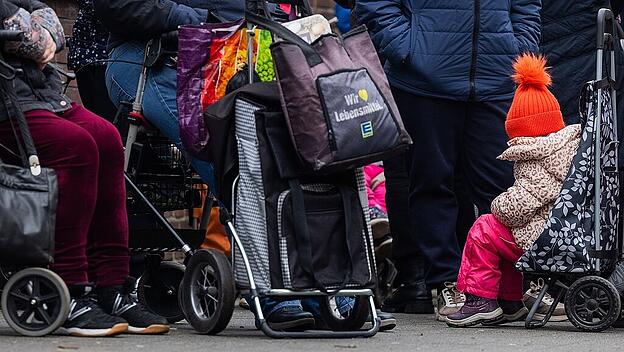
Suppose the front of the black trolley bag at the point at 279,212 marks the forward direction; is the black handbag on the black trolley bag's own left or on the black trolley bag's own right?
on the black trolley bag's own right

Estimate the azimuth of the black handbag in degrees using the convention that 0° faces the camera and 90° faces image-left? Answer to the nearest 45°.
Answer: approximately 0°

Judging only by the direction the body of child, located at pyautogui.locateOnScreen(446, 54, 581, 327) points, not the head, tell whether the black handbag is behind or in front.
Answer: in front

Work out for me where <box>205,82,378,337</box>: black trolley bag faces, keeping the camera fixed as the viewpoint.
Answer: facing the viewer and to the right of the viewer

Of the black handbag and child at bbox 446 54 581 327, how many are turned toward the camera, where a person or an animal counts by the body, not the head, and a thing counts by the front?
1

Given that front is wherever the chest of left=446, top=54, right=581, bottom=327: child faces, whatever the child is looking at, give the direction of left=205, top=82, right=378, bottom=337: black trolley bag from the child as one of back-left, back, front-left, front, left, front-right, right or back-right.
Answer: front-left

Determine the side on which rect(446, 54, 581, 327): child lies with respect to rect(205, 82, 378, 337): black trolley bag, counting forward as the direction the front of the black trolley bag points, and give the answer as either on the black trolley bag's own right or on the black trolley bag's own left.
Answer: on the black trolley bag's own left

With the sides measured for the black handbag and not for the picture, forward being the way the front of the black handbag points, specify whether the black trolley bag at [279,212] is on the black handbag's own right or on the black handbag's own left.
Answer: on the black handbag's own left
